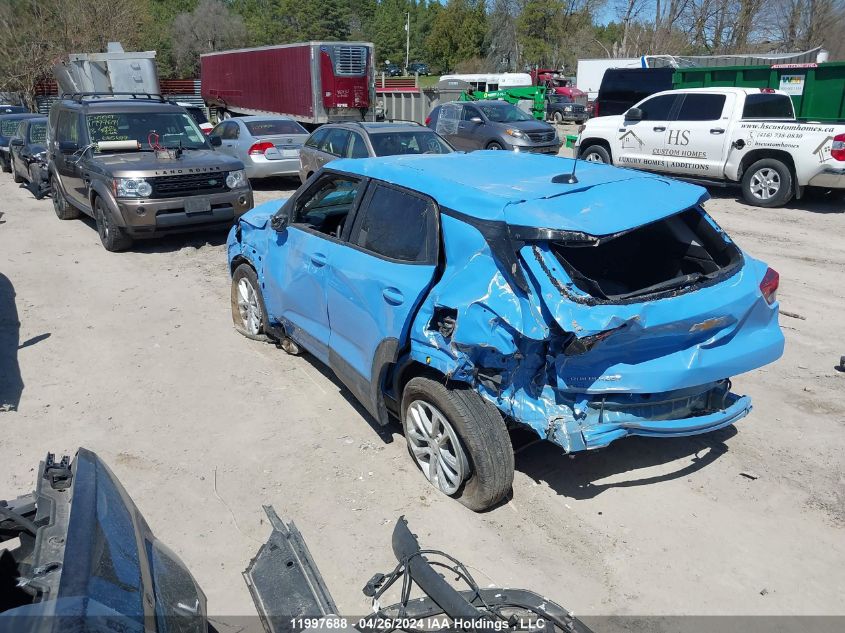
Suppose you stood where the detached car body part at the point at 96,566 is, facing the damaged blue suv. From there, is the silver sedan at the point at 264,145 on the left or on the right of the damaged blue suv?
left

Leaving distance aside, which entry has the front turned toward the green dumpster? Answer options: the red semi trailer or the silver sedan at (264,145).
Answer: the red semi trailer

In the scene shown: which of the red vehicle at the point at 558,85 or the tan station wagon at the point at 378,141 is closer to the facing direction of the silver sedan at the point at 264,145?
the red vehicle

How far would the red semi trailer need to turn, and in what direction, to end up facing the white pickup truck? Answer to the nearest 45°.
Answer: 0° — it already faces it

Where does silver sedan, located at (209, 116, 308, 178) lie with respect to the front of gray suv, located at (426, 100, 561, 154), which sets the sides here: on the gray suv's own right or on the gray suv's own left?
on the gray suv's own right

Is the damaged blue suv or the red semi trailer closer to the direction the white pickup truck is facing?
the red semi trailer

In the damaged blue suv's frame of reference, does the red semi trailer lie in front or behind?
in front

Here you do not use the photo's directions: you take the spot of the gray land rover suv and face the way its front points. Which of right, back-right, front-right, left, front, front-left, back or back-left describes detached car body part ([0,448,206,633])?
front-right

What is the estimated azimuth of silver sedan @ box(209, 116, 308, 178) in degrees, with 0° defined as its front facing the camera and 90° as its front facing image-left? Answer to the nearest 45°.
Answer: approximately 135°

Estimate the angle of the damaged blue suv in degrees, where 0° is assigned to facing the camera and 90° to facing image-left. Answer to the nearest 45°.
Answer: approximately 135°

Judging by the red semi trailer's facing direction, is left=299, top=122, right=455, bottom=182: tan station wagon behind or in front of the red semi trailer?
in front
